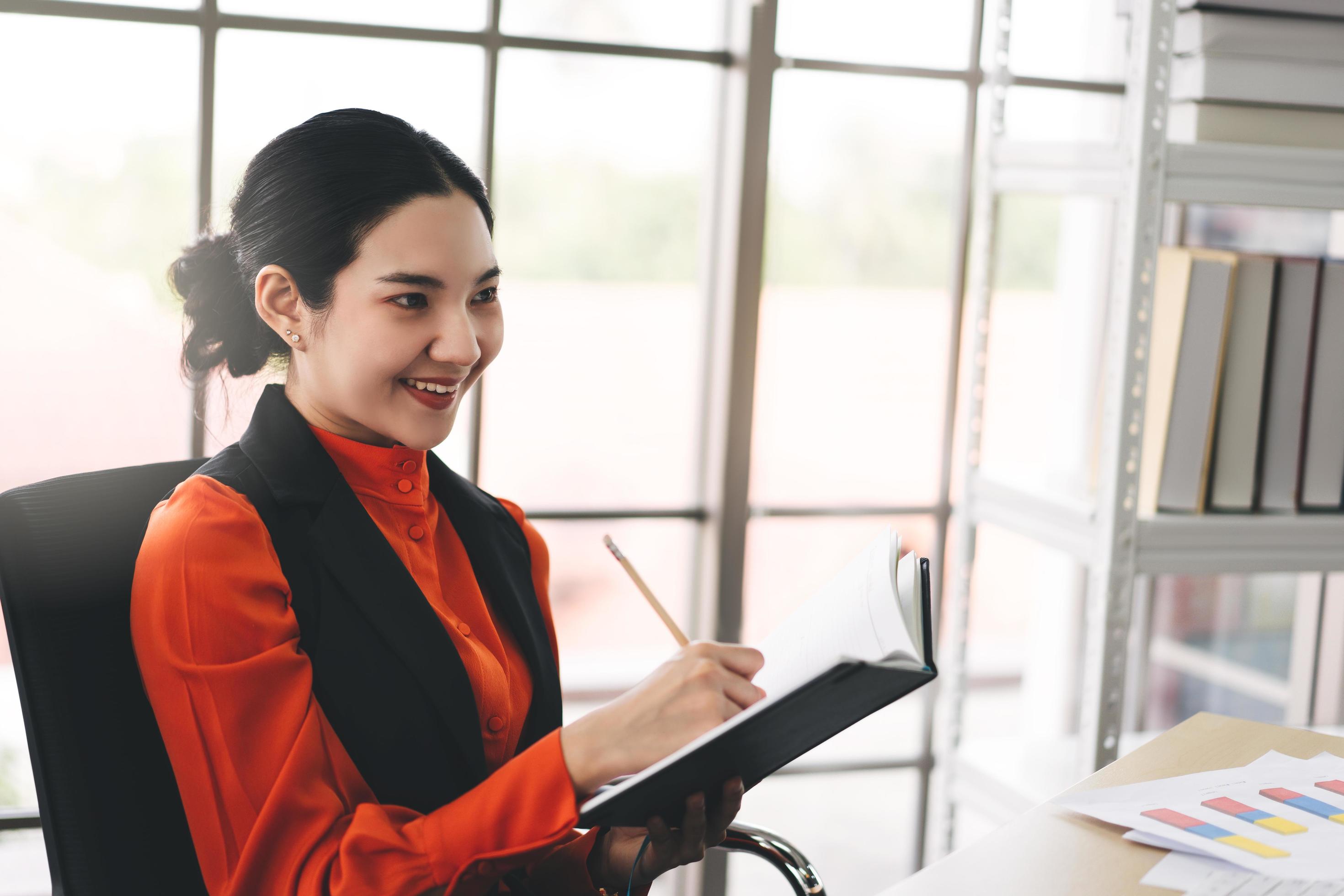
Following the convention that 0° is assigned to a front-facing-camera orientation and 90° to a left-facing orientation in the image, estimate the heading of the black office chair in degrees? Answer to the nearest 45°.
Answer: approximately 315°

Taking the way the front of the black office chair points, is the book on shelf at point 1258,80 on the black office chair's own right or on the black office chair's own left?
on the black office chair's own left

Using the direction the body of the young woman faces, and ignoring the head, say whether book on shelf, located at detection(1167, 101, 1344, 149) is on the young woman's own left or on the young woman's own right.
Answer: on the young woman's own left

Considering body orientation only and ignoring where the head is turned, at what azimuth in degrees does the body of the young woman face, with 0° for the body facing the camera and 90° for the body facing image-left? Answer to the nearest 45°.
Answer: approximately 315°
